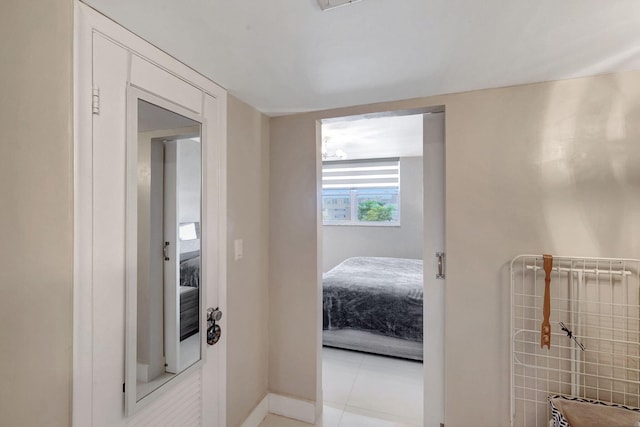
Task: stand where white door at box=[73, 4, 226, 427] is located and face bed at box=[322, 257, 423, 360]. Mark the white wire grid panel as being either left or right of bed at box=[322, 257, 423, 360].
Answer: right

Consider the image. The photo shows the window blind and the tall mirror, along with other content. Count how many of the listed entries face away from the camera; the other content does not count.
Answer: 0

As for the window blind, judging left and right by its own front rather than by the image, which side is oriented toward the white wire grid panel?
front

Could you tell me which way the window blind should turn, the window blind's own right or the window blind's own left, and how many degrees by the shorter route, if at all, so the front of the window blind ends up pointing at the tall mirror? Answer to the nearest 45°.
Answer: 0° — it already faces it

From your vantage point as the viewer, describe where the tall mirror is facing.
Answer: facing the viewer and to the right of the viewer

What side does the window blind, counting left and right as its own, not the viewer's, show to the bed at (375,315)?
front

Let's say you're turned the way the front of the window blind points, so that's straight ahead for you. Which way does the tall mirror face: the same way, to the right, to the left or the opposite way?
to the left

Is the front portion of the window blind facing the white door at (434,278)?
yes
